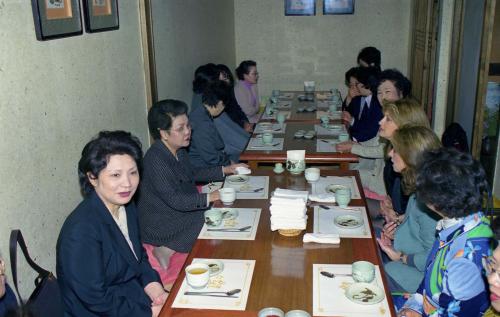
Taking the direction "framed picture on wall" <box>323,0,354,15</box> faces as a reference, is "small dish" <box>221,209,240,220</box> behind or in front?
in front

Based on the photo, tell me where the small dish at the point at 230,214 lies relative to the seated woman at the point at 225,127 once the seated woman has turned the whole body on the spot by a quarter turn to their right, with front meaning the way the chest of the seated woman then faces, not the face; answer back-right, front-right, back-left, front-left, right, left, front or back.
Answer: front

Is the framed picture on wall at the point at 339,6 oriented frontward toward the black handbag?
yes

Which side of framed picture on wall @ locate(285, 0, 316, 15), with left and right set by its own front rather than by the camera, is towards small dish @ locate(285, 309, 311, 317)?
front

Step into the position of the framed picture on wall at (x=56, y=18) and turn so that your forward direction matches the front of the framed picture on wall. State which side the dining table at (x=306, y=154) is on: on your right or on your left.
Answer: on your left

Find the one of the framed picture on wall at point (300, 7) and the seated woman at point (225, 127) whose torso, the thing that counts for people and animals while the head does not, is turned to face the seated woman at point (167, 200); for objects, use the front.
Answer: the framed picture on wall

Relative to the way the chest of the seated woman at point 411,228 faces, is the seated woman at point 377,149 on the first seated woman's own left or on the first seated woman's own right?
on the first seated woman's own right

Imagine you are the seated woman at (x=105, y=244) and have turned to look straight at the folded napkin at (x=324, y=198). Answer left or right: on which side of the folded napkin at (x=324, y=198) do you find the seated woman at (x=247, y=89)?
left

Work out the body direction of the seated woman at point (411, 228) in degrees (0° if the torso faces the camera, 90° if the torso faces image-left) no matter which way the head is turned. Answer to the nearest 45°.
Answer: approximately 90°

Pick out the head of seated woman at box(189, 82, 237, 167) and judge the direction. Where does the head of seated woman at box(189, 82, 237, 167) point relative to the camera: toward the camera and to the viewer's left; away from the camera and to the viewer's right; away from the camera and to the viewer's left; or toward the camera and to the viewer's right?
away from the camera and to the viewer's right

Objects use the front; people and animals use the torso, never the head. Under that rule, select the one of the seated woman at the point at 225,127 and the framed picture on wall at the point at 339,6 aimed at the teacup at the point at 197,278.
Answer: the framed picture on wall

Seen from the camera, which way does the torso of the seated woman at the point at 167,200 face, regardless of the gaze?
to the viewer's right

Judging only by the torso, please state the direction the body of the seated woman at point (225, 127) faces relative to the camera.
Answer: to the viewer's right

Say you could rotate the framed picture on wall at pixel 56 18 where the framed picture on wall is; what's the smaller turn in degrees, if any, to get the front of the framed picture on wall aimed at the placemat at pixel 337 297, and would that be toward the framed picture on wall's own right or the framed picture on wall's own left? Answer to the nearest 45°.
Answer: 0° — it already faces it

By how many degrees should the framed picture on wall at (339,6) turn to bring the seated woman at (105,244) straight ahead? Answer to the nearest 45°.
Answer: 0° — it already faces them

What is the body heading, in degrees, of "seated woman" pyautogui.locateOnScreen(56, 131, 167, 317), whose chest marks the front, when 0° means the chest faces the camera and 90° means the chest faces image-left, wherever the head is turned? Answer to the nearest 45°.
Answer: approximately 315°

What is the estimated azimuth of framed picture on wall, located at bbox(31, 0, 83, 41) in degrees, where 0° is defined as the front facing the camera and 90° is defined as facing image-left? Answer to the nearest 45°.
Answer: approximately 315°

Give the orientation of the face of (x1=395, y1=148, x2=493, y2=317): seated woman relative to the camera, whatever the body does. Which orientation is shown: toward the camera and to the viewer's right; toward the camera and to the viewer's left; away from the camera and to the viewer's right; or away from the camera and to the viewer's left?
away from the camera and to the viewer's left
